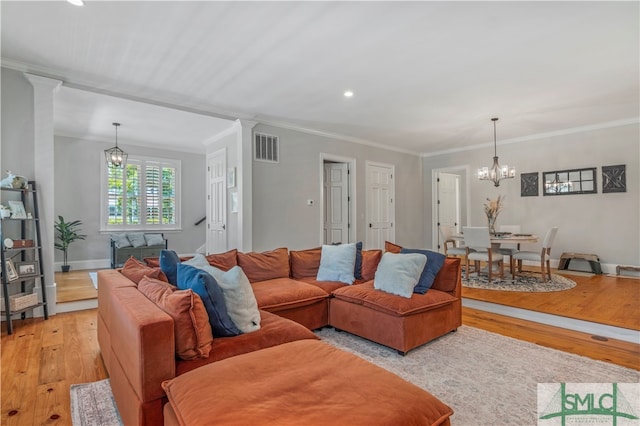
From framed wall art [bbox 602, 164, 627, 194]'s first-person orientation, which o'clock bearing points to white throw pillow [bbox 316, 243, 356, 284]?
The white throw pillow is roughly at 1 o'clock from the framed wall art.

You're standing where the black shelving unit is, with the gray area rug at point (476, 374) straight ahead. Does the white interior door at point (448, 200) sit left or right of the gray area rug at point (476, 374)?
left

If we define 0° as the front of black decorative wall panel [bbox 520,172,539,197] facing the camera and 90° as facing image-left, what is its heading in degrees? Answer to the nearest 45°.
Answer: approximately 0°

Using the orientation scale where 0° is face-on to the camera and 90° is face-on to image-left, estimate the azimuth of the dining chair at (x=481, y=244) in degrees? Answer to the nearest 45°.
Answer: approximately 225°

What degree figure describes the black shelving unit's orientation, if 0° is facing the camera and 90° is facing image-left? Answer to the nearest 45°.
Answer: approximately 315°

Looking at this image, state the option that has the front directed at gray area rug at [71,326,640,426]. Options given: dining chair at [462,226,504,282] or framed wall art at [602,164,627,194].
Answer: the framed wall art

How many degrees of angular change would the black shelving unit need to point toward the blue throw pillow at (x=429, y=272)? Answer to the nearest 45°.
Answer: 0° — it already faces it

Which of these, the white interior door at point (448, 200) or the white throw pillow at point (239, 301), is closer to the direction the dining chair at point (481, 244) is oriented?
the white interior door

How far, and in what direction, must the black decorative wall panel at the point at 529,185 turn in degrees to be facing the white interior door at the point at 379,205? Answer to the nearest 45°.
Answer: approximately 90° to its right

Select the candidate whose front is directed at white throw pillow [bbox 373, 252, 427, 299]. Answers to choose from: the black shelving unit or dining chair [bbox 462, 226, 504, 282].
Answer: the black shelving unit

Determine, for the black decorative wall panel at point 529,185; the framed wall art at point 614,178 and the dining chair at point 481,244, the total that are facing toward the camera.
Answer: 2
